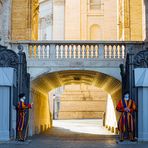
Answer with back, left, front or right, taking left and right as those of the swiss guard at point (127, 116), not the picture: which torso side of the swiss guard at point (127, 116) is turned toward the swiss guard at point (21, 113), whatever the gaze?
right

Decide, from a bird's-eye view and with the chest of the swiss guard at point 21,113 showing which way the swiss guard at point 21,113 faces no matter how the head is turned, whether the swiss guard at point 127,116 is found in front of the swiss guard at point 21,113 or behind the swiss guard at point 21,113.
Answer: in front

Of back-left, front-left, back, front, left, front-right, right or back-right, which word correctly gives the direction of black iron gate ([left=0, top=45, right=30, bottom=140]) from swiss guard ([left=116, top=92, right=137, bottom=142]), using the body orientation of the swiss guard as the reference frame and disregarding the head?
right

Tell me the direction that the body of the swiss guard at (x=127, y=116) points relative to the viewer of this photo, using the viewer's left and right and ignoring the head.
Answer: facing the viewer
